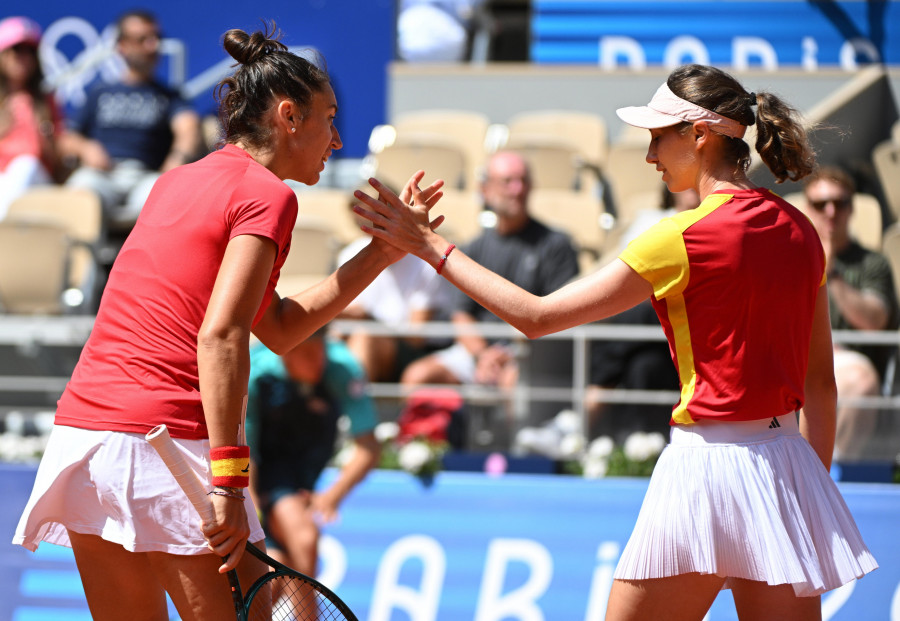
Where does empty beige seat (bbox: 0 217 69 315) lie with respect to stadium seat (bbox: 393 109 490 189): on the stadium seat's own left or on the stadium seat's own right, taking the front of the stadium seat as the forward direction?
on the stadium seat's own right

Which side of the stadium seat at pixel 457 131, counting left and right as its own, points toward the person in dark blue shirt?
right

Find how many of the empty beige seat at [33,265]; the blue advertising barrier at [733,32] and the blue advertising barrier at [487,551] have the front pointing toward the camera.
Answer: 3

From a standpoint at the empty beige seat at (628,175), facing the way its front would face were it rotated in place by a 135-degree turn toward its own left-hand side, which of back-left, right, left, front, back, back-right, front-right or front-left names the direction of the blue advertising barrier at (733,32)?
front

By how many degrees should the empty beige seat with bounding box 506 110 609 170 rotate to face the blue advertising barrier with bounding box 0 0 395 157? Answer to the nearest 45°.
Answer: approximately 90° to its right

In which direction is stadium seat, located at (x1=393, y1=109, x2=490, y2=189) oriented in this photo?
toward the camera

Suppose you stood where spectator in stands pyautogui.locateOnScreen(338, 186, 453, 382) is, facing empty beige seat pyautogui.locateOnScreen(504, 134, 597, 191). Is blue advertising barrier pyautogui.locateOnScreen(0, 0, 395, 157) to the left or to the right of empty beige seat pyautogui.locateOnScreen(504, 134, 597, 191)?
left

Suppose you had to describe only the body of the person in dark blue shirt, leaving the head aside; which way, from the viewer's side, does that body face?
toward the camera

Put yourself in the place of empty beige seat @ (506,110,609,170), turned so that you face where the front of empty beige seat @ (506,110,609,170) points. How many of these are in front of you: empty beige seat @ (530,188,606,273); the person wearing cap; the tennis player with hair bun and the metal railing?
4

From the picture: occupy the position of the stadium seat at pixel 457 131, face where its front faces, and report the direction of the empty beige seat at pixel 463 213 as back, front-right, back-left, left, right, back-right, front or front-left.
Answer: front

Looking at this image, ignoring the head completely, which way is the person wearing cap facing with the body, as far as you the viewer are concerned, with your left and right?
facing away from the viewer and to the left of the viewer

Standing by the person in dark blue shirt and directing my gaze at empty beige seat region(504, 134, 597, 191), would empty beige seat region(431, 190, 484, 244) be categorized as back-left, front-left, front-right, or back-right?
front-right

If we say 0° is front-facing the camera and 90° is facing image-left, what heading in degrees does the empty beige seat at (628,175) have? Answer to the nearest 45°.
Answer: approximately 0°

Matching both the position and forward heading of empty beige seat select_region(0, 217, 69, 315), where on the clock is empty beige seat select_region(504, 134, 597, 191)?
empty beige seat select_region(504, 134, 597, 191) is roughly at 9 o'clock from empty beige seat select_region(0, 217, 69, 315).
